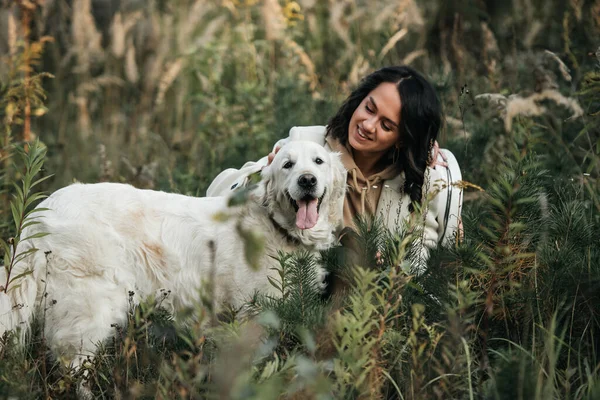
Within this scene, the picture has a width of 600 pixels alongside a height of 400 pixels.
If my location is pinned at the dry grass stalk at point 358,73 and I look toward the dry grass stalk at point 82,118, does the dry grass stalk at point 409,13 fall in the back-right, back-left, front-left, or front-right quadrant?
back-right

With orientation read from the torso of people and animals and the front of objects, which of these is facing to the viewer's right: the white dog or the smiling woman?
the white dog

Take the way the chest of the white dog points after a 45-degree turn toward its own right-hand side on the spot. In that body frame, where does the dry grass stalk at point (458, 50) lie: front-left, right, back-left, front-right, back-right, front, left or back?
left

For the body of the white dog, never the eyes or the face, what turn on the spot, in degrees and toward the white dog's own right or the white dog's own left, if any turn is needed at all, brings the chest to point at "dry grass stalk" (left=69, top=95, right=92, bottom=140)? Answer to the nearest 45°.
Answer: approximately 90° to the white dog's own left

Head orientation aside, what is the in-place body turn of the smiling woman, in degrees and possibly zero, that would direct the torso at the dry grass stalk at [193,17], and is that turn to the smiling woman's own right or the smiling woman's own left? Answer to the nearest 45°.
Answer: approximately 90° to the smiling woman's own right

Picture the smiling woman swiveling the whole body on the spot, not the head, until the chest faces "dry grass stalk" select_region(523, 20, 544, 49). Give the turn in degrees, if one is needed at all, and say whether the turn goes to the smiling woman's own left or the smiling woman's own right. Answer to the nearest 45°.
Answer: approximately 180°

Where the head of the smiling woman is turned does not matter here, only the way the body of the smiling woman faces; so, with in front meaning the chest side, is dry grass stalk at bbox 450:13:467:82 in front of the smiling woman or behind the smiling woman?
behind

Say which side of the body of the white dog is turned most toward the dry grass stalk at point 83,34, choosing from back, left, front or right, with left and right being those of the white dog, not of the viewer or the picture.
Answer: left

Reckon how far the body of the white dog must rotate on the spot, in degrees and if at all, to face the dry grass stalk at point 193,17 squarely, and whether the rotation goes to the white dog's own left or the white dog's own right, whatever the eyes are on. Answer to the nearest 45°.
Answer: approximately 90° to the white dog's own left

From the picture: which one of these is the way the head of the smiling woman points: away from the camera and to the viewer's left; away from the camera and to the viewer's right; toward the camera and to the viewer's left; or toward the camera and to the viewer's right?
toward the camera and to the viewer's left

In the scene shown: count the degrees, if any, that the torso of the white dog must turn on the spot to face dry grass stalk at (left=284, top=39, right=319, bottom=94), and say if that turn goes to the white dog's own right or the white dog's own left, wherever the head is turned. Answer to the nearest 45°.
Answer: approximately 45° to the white dog's own left

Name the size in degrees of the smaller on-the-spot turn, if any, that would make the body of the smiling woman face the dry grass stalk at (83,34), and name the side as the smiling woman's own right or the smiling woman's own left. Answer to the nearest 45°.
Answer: approximately 90° to the smiling woman's own right

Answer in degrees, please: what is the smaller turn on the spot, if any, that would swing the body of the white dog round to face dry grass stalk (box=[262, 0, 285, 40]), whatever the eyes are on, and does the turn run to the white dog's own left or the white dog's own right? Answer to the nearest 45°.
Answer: approximately 90° to the white dog's own left

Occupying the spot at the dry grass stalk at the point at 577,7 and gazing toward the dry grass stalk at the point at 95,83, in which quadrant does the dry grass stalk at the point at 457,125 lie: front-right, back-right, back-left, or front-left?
front-left

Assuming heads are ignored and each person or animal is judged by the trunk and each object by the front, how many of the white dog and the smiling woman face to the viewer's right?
1

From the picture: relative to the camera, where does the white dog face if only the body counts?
to the viewer's right

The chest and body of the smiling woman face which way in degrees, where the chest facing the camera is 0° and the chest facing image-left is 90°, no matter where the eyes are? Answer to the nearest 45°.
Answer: approximately 45°
